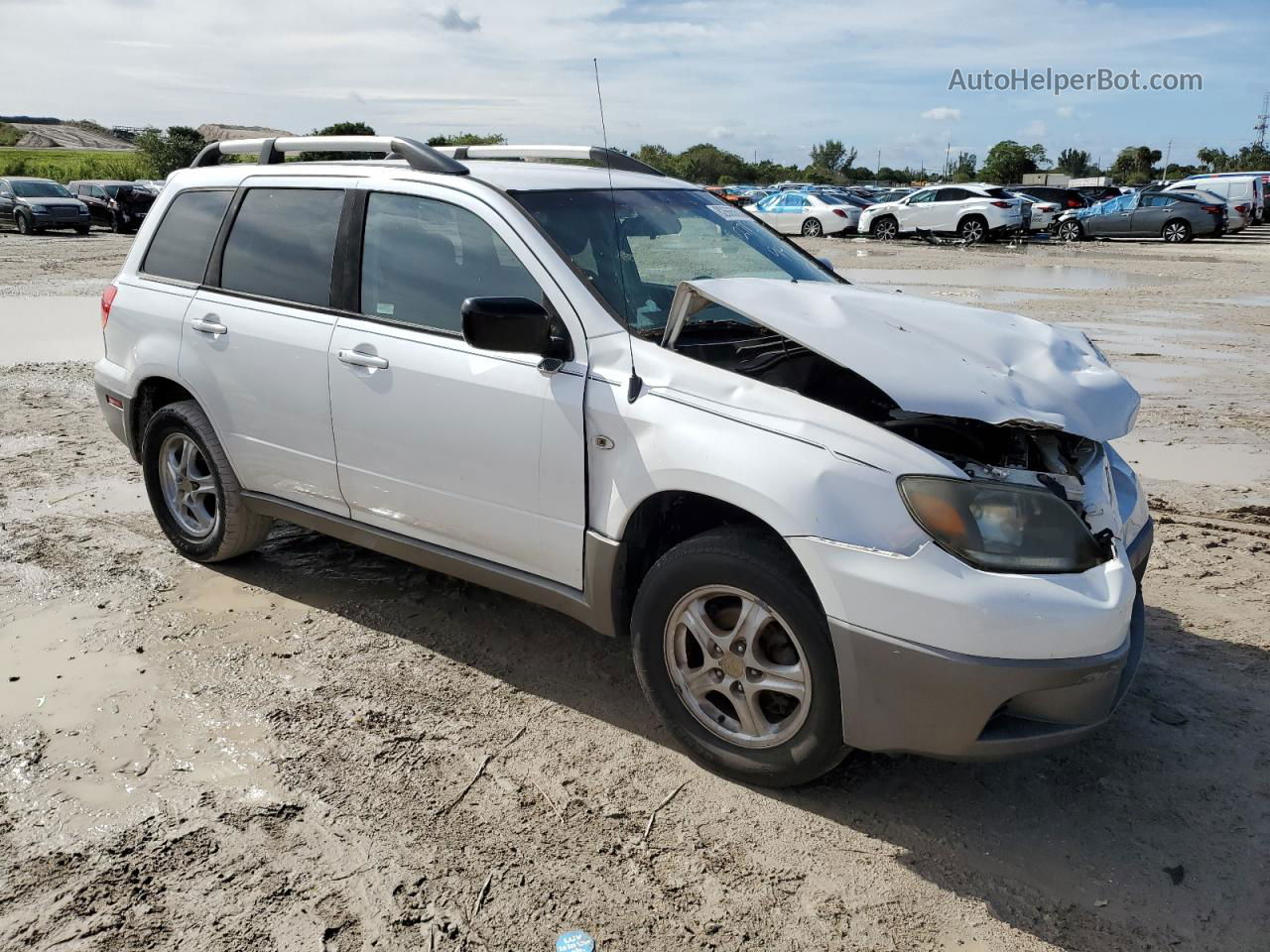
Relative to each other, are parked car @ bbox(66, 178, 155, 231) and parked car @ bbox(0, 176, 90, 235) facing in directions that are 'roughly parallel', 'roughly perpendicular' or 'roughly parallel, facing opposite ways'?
roughly parallel

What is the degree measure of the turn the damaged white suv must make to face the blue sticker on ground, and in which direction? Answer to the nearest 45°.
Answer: approximately 45° to its right

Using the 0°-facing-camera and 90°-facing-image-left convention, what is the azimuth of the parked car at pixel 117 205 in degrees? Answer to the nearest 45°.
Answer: approximately 315°

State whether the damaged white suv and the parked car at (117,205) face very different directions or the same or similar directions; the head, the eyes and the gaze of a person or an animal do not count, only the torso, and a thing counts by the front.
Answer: same or similar directions

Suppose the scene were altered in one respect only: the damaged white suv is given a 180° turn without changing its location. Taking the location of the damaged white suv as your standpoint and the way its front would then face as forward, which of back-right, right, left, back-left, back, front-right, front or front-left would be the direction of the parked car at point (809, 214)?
front-right

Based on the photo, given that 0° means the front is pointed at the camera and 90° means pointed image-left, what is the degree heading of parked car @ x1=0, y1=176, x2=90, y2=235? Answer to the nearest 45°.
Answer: approximately 315°

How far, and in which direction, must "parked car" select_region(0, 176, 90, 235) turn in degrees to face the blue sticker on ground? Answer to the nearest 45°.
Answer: approximately 45° to its right

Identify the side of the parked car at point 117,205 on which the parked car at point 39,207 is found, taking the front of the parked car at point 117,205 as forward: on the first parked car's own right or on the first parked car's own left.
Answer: on the first parked car's own right

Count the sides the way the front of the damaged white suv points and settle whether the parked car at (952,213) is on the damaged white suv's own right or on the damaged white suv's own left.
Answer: on the damaged white suv's own left

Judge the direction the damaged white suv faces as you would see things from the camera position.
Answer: facing the viewer and to the right of the viewer

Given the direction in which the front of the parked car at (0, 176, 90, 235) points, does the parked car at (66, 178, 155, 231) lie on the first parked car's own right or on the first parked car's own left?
on the first parked car's own left

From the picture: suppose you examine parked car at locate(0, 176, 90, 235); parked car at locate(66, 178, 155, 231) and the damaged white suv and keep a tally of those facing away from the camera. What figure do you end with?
0

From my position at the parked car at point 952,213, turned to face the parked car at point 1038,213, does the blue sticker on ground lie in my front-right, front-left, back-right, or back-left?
back-right
